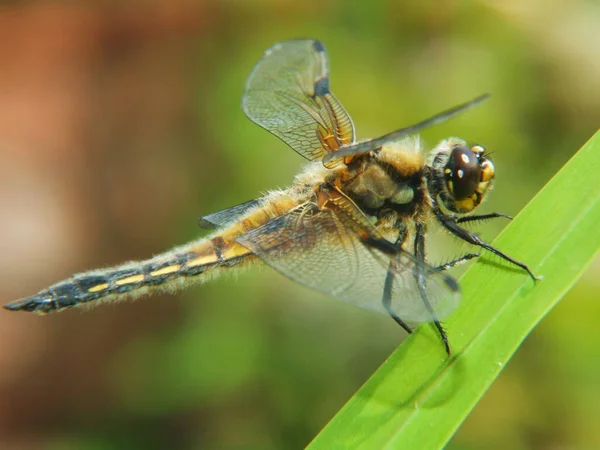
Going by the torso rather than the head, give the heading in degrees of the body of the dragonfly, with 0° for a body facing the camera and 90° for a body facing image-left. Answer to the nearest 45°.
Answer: approximately 270°
